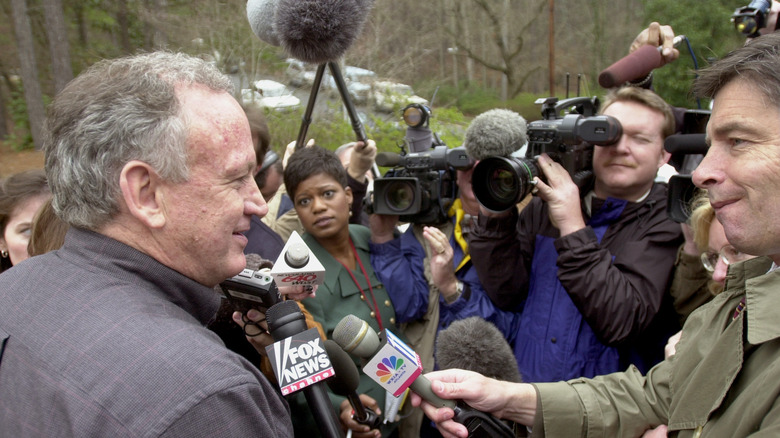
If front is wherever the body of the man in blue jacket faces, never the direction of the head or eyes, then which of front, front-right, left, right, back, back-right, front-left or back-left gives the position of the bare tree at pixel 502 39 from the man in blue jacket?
back-right

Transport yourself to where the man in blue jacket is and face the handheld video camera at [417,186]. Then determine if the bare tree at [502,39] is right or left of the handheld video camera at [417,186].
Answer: right

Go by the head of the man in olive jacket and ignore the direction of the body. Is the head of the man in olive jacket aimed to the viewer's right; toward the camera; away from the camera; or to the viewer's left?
to the viewer's left

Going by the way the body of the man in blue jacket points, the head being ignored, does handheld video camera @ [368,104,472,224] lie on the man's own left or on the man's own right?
on the man's own right

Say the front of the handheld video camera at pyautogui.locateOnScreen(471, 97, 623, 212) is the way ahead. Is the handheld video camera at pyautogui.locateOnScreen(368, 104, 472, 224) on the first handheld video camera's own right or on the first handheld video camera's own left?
on the first handheld video camera's own right

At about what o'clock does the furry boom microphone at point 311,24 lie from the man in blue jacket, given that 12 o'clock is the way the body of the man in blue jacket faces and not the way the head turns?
The furry boom microphone is roughly at 1 o'clock from the man in blue jacket.
